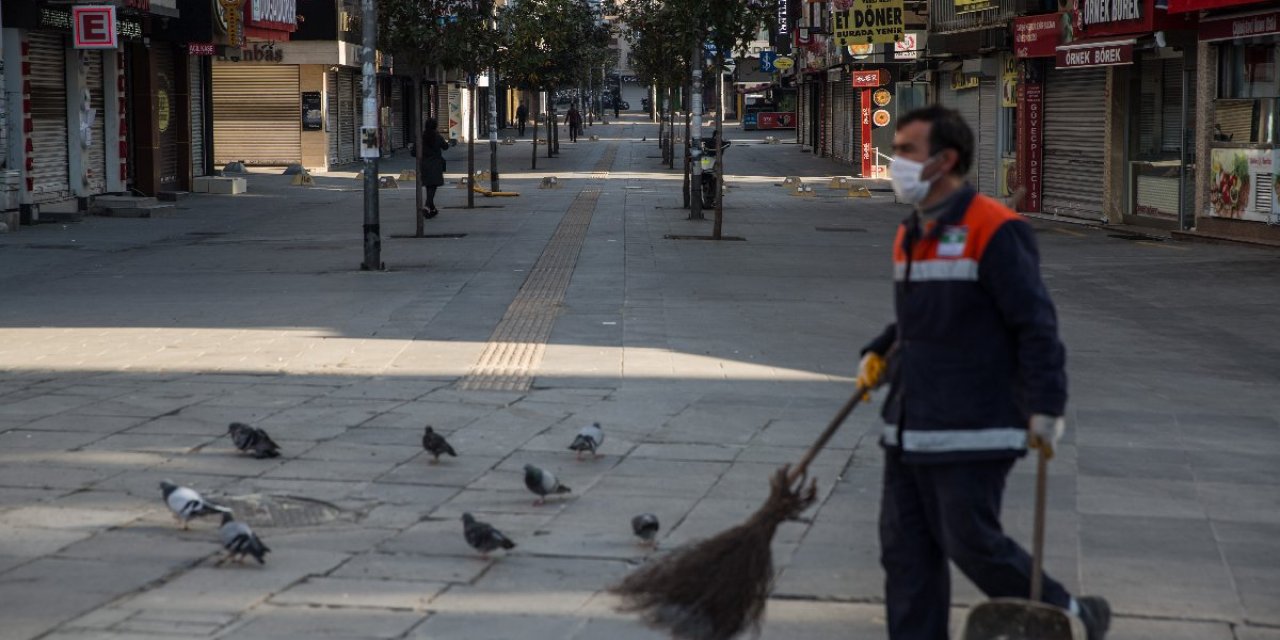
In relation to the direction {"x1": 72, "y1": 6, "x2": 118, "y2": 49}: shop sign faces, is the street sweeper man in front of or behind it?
in front

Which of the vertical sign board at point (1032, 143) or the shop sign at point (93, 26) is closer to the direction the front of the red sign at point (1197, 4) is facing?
the shop sign

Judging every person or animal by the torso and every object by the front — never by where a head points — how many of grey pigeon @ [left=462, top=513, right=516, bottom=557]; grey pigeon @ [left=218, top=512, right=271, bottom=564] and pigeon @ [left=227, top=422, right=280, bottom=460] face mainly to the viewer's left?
3

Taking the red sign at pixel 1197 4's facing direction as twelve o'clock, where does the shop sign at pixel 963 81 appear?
The shop sign is roughly at 4 o'clock from the red sign.

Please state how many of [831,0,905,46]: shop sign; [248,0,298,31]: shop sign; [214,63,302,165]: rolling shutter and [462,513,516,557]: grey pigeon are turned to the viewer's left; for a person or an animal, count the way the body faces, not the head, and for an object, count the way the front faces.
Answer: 1

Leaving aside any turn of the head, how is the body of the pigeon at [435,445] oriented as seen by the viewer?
to the viewer's left

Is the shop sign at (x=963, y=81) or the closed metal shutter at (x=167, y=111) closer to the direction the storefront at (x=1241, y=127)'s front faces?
the closed metal shutter

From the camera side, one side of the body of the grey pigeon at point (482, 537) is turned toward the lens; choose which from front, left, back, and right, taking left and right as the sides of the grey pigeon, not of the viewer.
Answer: left

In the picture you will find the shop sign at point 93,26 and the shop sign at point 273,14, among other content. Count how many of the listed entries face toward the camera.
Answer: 2

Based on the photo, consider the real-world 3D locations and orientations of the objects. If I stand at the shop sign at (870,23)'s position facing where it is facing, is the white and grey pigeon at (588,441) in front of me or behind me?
in front
